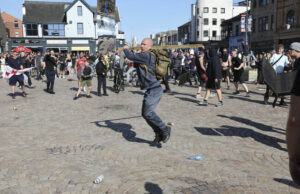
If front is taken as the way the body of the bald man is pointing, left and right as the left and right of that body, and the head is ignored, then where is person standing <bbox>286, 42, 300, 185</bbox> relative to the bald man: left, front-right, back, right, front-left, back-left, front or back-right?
left

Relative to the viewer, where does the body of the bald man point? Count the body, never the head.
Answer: to the viewer's left

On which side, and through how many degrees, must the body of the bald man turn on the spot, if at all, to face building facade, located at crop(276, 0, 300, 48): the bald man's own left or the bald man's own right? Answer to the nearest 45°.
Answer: approximately 135° to the bald man's own right

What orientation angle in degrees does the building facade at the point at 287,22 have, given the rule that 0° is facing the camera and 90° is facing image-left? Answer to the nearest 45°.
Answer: approximately 45°

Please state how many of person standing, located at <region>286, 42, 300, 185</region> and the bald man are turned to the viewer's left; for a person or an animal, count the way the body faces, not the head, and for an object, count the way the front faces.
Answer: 2

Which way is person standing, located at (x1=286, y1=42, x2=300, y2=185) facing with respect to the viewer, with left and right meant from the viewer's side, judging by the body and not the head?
facing to the left of the viewer

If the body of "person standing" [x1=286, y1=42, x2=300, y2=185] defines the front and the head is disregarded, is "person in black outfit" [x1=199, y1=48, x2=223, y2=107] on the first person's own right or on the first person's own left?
on the first person's own right

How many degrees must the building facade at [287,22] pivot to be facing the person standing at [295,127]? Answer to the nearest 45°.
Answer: approximately 45° to its left

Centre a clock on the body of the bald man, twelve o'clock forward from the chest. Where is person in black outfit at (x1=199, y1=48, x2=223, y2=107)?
The person in black outfit is roughly at 4 o'clock from the bald man.
